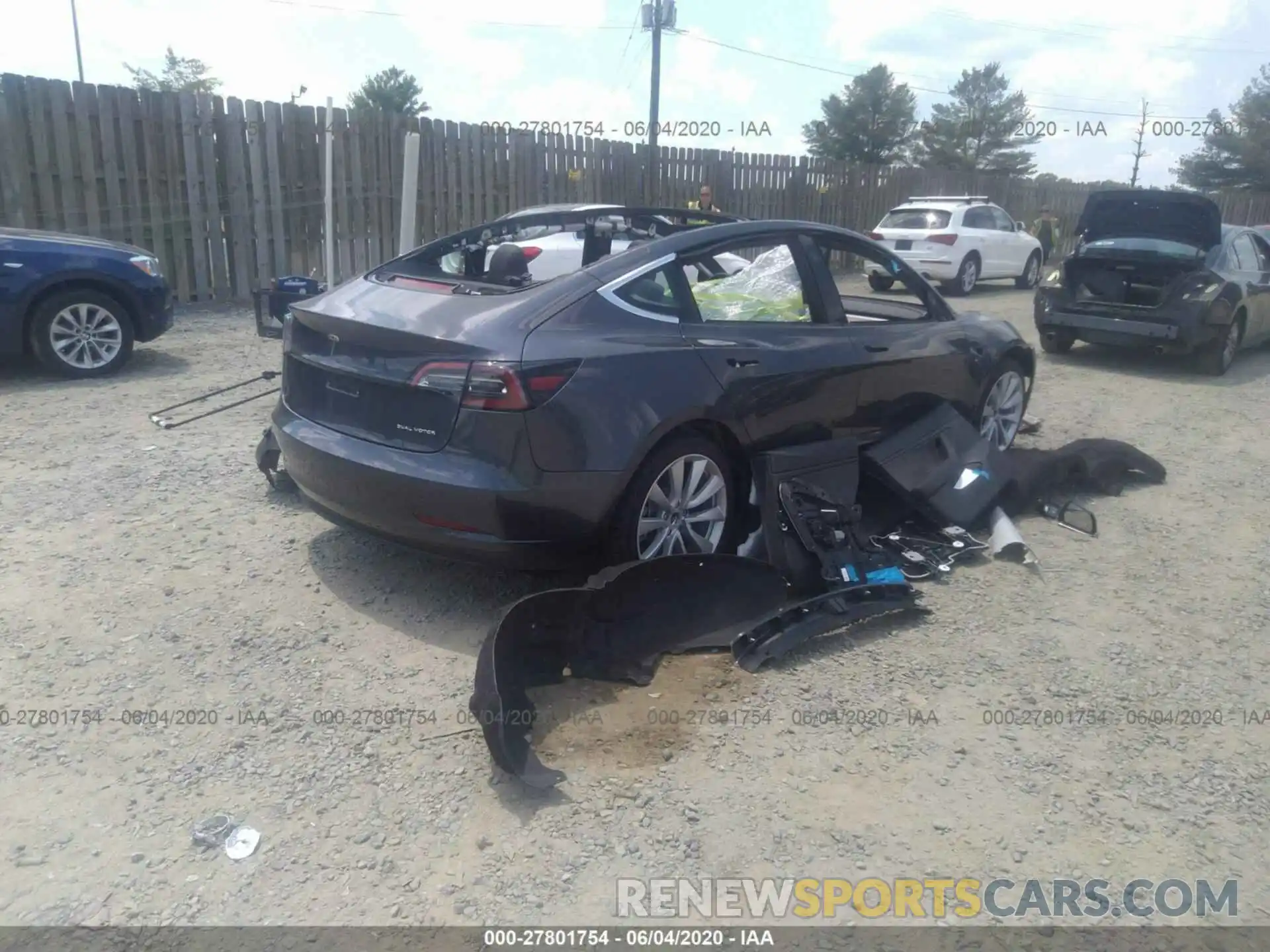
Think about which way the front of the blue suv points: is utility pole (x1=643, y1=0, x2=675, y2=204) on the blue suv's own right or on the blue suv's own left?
on the blue suv's own left

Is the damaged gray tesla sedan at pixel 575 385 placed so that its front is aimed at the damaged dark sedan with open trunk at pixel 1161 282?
yes

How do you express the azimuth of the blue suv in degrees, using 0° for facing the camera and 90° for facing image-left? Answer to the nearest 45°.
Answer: approximately 270°

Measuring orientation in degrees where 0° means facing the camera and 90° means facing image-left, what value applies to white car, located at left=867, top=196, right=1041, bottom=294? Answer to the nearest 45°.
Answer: approximately 225°

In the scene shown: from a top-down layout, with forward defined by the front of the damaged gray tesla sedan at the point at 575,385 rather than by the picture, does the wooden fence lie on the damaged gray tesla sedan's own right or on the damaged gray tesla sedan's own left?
on the damaged gray tesla sedan's own left

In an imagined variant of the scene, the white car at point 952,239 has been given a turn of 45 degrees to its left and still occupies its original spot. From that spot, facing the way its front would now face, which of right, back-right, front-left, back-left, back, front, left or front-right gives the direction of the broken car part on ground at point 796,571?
back

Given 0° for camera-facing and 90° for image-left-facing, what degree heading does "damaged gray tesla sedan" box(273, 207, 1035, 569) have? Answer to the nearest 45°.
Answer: approximately 225°
